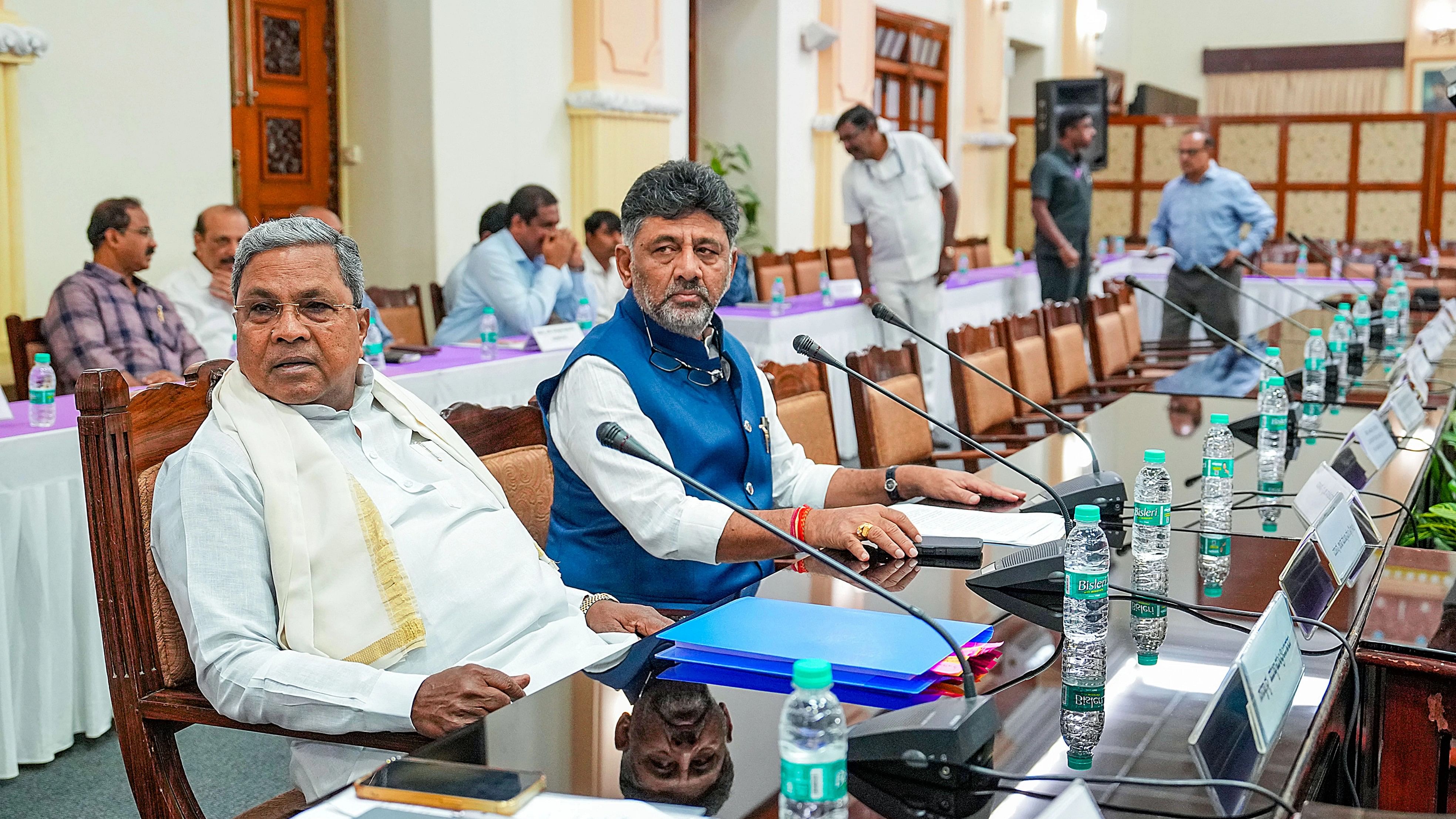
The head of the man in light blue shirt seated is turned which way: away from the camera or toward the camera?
toward the camera

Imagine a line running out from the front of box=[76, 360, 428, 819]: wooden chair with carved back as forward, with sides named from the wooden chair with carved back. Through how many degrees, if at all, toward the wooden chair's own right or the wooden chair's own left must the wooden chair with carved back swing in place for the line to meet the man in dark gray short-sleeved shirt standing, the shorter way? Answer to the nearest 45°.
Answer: approximately 90° to the wooden chair's own left

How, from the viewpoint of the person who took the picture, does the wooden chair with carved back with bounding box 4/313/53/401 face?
facing the viewer and to the right of the viewer

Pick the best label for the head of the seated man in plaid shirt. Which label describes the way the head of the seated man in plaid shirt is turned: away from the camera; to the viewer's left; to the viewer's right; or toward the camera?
to the viewer's right

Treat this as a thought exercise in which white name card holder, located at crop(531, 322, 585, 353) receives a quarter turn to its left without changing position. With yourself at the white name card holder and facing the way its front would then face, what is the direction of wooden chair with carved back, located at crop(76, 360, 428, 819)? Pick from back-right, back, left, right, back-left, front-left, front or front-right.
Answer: back-right

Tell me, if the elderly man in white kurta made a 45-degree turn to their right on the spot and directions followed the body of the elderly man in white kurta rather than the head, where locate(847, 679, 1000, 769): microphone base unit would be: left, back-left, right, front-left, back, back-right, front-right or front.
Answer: front-left

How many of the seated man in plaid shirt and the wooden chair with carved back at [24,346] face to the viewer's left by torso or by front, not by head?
0

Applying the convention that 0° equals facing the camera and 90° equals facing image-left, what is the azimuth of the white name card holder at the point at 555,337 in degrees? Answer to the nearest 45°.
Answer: approximately 315°

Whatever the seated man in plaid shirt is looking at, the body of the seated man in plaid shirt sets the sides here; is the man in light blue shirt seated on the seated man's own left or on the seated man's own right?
on the seated man's own left

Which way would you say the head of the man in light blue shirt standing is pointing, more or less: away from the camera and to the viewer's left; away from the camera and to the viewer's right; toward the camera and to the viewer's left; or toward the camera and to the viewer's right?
toward the camera and to the viewer's left

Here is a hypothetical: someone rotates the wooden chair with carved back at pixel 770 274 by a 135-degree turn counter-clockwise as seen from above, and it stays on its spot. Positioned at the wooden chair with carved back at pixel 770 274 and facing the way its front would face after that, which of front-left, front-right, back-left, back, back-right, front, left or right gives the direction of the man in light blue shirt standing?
right

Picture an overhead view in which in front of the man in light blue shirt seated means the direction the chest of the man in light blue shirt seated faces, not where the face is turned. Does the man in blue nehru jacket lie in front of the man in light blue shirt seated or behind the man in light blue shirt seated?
in front

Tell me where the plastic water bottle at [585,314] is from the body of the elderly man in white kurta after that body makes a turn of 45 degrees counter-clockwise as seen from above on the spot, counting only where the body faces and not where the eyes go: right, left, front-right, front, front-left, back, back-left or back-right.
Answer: left

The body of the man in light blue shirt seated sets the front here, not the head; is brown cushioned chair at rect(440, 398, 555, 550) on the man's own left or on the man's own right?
on the man's own right
